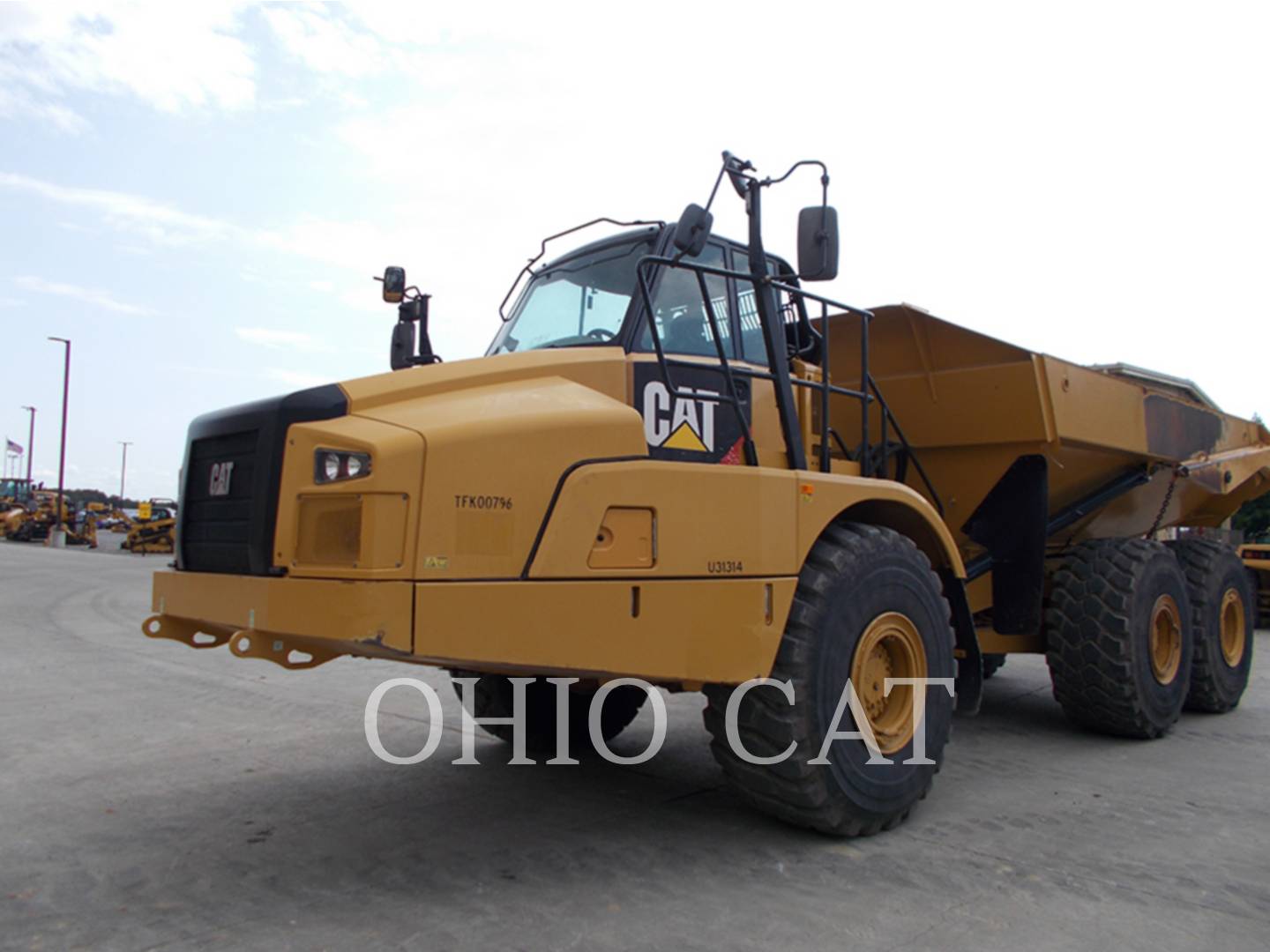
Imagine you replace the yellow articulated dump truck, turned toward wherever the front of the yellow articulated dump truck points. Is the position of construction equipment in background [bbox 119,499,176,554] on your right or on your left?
on your right

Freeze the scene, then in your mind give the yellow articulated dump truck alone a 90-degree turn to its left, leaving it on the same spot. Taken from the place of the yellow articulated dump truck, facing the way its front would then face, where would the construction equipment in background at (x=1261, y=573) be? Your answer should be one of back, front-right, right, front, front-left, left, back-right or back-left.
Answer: left

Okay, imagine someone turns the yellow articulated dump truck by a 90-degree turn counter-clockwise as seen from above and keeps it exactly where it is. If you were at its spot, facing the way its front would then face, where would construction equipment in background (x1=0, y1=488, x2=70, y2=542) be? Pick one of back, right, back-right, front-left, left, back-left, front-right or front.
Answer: back

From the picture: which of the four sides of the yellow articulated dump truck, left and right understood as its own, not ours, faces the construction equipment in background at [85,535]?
right
